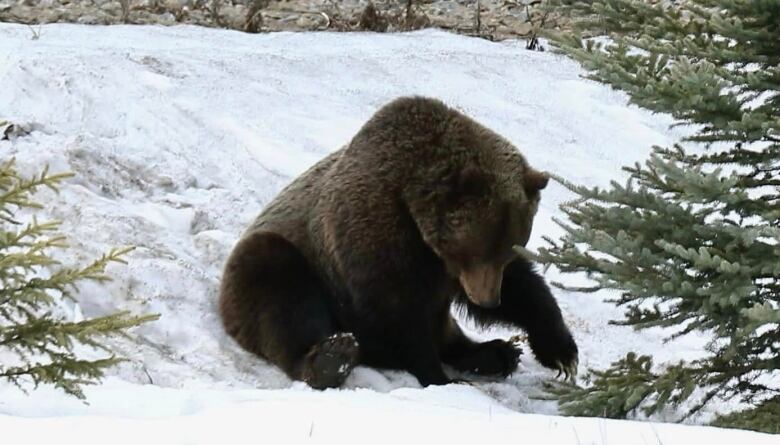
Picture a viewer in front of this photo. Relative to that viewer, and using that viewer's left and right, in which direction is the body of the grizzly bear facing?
facing the viewer and to the right of the viewer

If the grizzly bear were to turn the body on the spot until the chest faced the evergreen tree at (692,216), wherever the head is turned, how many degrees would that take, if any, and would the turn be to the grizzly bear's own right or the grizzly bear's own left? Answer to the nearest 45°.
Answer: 0° — it already faces it
